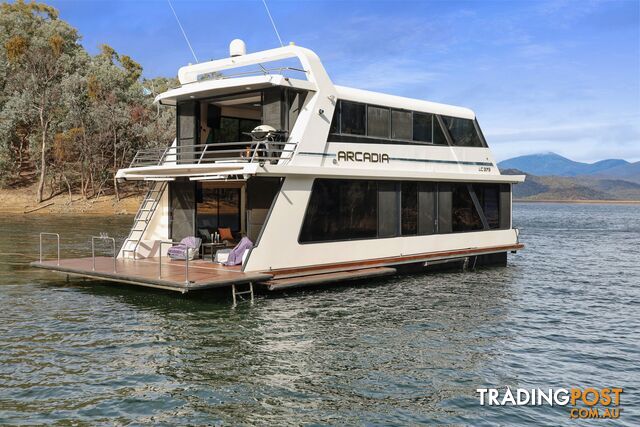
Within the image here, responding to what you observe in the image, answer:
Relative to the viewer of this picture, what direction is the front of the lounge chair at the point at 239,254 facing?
facing the viewer and to the left of the viewer

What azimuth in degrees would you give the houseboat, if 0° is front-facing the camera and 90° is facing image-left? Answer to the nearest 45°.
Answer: approximately 45°

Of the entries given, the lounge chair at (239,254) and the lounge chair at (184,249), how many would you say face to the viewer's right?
0

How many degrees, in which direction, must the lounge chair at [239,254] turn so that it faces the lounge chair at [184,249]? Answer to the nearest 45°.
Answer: approximately 90° to its right

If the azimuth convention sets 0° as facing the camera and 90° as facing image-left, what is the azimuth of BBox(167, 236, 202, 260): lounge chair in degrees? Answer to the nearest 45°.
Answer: approximately 45°

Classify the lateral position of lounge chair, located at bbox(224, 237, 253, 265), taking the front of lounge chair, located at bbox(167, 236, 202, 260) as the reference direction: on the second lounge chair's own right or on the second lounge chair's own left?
on the second lounge chair's own left
